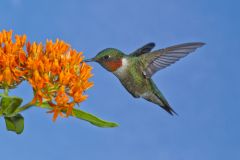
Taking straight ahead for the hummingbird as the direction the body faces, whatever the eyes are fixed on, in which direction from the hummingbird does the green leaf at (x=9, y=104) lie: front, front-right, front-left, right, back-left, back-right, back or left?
front-left

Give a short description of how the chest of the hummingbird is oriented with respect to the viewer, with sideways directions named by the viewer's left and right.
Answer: facing to the left of the viewer

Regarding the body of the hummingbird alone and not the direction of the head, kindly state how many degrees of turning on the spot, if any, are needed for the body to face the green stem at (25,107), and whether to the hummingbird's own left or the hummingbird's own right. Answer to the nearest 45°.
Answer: approximately 45° to the hummingbird's own left

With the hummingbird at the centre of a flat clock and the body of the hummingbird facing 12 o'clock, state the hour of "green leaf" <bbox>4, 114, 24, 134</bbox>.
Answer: The green leaf is roughly at 11 o'clock from the hummingbird.
